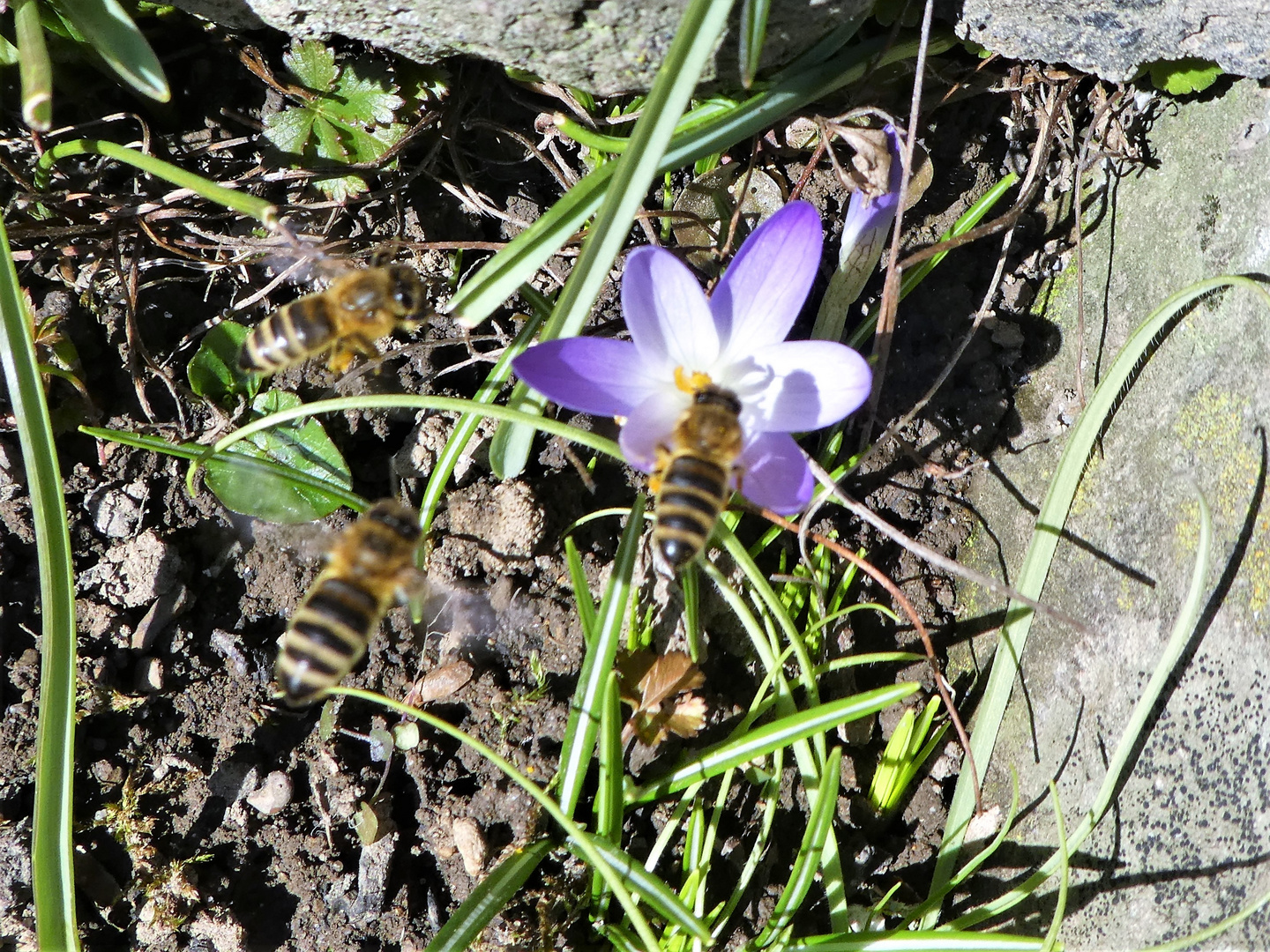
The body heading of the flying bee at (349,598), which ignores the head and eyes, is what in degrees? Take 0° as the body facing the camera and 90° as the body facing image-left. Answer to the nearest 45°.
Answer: approximately 225°

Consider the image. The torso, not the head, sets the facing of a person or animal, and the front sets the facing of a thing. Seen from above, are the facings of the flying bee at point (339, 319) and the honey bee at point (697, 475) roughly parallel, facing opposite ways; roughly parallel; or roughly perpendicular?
roughly perpendicular

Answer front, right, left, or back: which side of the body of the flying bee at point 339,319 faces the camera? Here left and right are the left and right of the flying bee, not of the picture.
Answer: right

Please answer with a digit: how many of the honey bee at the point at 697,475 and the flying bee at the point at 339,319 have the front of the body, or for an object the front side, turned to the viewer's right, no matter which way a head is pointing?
1

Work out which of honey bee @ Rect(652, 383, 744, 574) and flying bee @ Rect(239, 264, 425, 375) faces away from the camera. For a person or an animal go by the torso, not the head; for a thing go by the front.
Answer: the honey bee

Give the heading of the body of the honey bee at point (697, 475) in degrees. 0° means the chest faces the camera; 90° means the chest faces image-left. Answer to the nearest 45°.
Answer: approximately 180°
